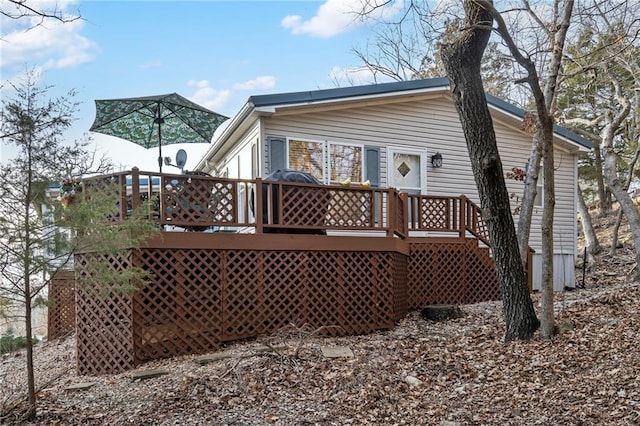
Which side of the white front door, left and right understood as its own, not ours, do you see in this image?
front

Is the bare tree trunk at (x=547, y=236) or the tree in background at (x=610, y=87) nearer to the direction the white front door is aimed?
the bare tree trunk

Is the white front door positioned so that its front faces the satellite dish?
no

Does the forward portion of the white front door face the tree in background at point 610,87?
no

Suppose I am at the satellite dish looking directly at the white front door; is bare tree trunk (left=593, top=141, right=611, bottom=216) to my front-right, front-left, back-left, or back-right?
front-left

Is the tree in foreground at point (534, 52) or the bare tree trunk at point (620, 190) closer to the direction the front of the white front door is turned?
the tree in foreground

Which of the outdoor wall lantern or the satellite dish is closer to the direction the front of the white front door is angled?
the satellite dish

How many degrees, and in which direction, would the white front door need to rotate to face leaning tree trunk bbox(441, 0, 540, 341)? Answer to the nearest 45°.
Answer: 0° — it already faces it

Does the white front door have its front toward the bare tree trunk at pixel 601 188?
no

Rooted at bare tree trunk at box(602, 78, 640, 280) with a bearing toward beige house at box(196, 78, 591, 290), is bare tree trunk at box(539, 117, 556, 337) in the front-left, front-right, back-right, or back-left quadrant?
front-left

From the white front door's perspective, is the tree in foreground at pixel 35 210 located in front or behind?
in front

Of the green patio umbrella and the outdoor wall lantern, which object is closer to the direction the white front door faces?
the green patio umbrella

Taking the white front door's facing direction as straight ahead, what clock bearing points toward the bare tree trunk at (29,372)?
The bare tree trunk is roughly at 1 o'clock from the white front door.

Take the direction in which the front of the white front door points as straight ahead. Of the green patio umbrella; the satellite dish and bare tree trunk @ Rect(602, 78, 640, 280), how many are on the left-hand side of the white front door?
1

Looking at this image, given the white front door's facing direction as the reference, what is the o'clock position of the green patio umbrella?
The green patio umbrella is roughly at 2 o'clock from the white front door.

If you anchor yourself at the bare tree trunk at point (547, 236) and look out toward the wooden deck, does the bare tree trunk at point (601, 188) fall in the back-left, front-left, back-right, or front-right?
back-right
